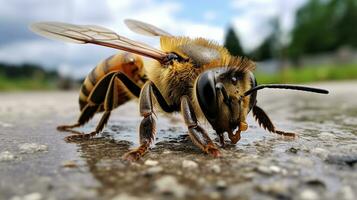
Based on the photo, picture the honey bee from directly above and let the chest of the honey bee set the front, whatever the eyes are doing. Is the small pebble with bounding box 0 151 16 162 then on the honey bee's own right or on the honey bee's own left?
on the honey bee's own right

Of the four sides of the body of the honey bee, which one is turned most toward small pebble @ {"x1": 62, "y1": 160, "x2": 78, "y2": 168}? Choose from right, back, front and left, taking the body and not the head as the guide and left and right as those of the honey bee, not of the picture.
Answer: right

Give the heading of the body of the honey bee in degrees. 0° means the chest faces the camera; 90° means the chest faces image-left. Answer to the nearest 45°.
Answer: approximately 315°

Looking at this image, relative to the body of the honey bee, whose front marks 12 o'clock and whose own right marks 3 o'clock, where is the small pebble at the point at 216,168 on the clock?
The small pebble is roughly at 1 o'clock from the honey bee.

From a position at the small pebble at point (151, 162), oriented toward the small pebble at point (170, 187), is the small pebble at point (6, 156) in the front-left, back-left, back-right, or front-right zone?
back-right
